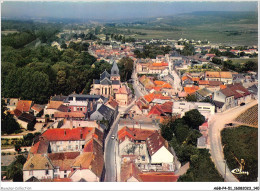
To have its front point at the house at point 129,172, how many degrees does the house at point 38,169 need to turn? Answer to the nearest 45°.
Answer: approximately 45° to its left

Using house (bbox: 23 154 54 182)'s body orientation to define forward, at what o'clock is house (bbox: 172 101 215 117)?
house (bbox: 172 101 215 117) is roughly at 8 o'clock from house (bbox: 23 154 54 182).

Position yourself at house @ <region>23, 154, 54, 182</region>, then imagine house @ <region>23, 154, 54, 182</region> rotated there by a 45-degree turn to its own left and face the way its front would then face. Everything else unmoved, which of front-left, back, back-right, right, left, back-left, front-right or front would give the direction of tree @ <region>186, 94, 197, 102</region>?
left

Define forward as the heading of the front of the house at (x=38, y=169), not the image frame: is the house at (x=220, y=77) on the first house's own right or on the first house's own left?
on the first house's own left

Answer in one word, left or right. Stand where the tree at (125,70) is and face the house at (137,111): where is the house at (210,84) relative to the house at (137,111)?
left

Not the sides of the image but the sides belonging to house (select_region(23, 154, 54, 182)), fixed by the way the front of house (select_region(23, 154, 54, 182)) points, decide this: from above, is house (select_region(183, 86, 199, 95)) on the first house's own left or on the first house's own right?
on the first house's own left

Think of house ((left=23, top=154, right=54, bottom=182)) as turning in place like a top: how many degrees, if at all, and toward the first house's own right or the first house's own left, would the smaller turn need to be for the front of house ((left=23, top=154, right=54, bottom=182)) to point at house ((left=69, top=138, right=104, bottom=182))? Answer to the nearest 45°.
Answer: approximately 90° to the first house's own left

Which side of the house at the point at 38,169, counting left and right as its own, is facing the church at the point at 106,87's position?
back

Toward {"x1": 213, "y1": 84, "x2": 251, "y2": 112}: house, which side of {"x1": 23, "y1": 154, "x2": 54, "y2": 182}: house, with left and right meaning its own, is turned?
left

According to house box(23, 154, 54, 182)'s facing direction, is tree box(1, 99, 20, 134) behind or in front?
behind

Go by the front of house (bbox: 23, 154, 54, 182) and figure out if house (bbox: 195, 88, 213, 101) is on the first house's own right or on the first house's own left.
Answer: on the first house's own left

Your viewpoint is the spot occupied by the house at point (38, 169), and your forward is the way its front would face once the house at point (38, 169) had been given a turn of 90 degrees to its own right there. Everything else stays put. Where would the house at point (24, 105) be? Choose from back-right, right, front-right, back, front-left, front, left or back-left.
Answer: right

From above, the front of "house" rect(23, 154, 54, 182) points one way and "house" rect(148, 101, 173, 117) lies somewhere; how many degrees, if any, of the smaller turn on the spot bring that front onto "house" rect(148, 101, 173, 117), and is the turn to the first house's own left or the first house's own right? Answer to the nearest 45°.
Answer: approximately 135° to the first house's own left

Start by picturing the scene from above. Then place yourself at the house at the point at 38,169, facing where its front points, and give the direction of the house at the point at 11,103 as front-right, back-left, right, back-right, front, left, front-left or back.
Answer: back

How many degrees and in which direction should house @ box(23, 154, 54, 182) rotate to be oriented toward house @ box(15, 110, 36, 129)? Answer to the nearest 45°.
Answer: approximately 180°

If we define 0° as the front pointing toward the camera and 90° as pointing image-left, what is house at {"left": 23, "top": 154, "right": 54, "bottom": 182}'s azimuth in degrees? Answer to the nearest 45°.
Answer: approximately 0°
